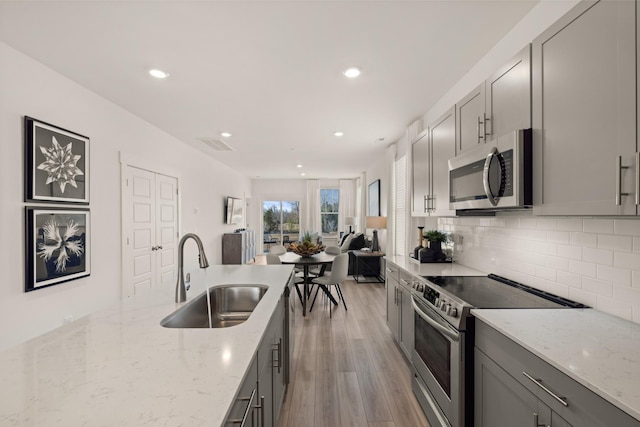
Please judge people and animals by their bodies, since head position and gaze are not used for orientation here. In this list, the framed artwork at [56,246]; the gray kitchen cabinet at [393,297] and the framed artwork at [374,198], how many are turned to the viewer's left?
2

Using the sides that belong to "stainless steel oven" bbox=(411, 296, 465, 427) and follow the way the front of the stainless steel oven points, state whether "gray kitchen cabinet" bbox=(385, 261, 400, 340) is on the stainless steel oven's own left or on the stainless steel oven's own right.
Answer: on the stainless steel oven's own right

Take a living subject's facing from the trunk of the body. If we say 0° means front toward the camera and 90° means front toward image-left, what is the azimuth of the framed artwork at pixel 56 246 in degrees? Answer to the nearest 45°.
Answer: approximately 315°

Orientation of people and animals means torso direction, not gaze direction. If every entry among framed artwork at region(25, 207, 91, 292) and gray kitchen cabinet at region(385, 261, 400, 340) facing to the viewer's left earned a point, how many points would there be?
1

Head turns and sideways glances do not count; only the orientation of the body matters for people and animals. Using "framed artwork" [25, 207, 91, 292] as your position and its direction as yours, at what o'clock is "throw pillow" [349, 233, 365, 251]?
The throw pillow is roughly at 10 o'clock from the framed artwork.

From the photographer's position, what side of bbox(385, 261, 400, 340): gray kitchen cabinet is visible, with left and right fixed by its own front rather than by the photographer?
left

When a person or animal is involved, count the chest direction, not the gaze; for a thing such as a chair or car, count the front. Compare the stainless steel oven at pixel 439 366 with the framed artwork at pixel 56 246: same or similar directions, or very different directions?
very different directions

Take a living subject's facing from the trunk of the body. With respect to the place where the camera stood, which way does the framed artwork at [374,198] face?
facing to the left of the viewer

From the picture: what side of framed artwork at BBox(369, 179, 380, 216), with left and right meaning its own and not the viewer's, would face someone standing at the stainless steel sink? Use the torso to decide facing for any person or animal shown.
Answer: left

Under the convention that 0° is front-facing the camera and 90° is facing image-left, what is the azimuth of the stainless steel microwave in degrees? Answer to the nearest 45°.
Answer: approximately 45°

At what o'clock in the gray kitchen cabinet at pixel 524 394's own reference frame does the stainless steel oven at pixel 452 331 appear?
The stainless steel oven is roughly at 3 o'clock from the gray kitchen cabinet.

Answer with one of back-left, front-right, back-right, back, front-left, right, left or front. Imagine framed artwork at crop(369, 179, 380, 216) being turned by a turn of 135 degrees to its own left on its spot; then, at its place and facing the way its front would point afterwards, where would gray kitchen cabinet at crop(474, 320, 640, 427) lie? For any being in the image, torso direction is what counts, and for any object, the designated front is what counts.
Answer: front-right
